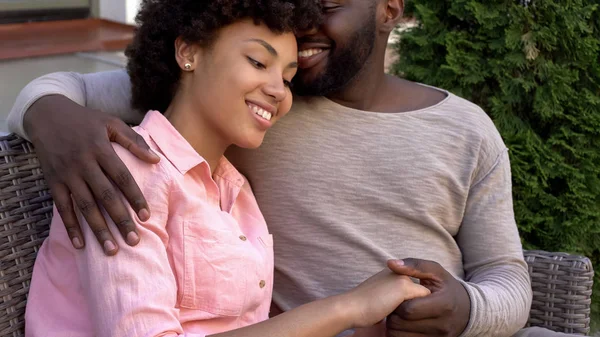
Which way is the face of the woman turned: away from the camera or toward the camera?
toward the camera

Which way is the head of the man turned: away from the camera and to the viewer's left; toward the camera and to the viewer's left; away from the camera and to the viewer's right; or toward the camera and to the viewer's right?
toward the camera and to the viewer's left

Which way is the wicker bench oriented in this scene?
toward the camera

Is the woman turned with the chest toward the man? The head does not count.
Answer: no
